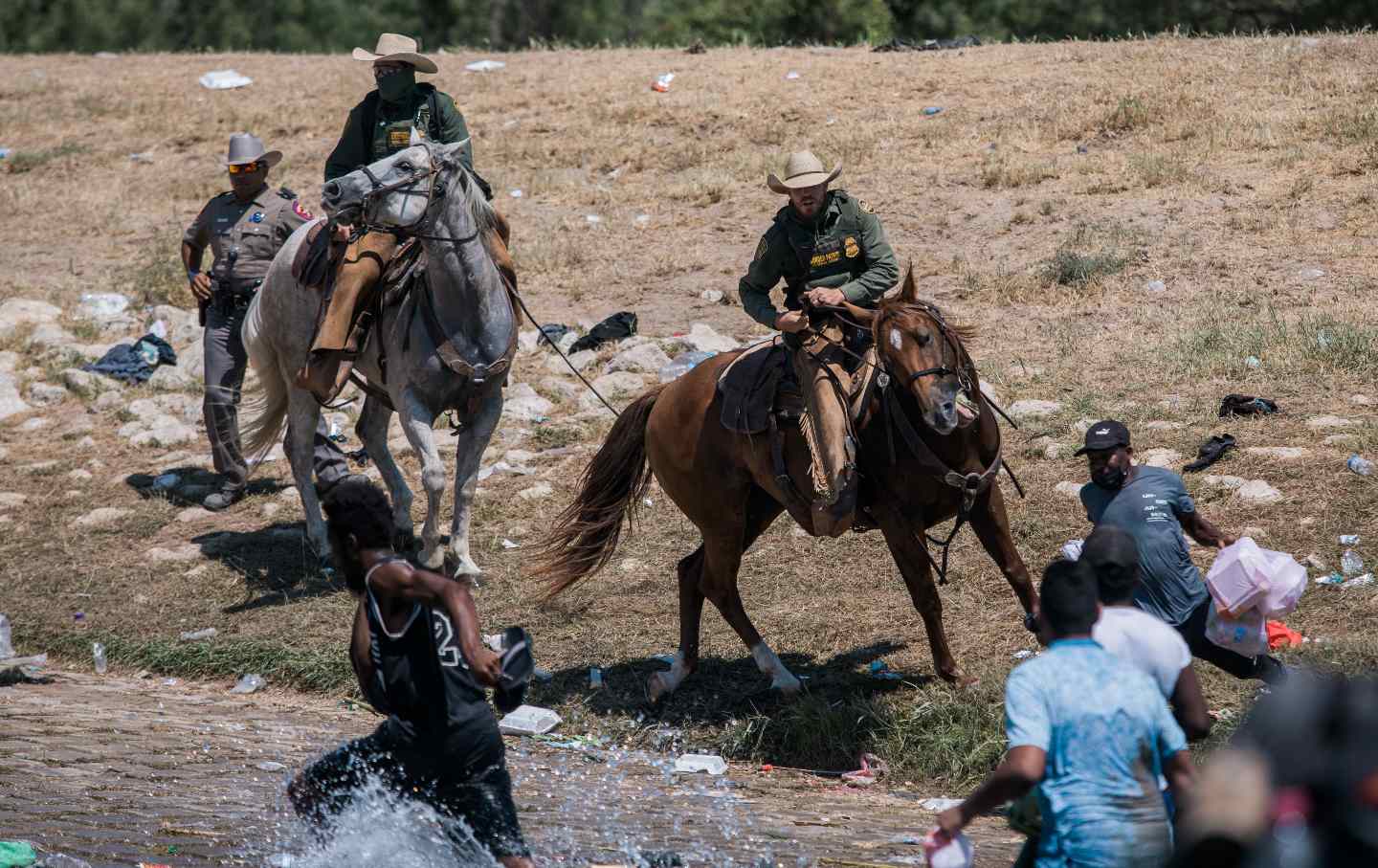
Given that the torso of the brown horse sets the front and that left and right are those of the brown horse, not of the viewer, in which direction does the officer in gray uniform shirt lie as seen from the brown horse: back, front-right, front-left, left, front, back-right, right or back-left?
back

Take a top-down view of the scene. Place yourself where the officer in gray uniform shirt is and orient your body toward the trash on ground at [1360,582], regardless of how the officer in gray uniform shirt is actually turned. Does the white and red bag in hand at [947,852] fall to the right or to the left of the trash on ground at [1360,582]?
right

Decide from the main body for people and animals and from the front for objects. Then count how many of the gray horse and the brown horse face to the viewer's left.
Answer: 0

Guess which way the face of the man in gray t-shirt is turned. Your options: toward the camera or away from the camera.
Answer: toward the camera

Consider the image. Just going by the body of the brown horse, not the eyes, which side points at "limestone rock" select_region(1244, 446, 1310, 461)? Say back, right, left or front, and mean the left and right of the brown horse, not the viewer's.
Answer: left

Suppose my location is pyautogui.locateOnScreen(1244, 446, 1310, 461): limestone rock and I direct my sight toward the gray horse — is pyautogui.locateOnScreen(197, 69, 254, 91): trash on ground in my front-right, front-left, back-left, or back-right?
front-right

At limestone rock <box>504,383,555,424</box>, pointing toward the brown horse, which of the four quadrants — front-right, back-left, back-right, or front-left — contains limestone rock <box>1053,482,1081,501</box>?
front-left

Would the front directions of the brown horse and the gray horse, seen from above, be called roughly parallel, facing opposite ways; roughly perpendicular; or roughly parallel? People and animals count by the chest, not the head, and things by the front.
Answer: roughly parallel

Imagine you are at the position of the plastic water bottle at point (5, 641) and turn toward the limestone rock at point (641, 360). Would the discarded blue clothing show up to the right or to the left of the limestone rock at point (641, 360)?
left

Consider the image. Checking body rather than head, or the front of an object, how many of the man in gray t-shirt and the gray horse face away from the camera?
0

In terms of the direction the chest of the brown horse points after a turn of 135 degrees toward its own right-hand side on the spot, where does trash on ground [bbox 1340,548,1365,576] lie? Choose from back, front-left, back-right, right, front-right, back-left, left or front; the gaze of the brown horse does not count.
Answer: back

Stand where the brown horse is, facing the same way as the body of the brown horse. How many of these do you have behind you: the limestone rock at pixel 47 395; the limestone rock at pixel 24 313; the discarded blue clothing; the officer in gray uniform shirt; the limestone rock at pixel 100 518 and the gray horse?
6

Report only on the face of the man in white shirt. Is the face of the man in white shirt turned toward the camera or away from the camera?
away from the camera

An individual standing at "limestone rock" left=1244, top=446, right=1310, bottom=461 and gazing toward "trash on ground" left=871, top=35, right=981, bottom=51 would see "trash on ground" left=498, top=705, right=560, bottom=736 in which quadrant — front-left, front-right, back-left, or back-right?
back-left
